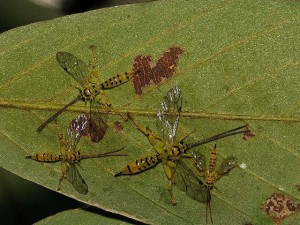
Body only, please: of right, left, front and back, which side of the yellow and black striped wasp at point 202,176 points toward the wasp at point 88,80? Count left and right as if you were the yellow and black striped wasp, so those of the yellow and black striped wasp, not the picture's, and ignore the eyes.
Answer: right

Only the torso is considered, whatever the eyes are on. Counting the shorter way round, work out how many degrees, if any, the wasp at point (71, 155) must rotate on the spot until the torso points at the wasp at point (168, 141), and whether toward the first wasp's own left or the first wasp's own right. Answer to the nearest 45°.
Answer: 0° — it already faces it

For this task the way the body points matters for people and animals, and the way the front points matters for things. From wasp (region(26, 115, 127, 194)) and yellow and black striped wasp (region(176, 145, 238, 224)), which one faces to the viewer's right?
the wasp

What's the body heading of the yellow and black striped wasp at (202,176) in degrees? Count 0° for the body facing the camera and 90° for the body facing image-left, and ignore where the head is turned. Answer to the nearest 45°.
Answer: approximately 0°

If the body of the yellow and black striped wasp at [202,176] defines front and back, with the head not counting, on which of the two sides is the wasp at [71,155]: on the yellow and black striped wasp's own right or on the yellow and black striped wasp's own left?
on the yellow and black striped wasp's own right

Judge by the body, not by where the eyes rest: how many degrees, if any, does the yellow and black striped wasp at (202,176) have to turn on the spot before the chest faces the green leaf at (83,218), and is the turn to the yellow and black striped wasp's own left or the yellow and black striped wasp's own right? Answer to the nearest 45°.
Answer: approximately 90° to the yellow and black striped wasp's own right

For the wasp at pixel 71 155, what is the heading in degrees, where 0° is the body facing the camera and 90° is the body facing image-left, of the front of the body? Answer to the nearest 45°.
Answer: approximately 270°

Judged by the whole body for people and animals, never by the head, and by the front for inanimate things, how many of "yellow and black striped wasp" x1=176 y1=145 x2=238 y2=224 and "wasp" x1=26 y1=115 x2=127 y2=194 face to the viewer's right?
1

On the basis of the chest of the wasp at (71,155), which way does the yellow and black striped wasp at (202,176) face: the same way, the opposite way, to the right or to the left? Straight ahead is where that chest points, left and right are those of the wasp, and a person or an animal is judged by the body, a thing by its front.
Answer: to the right
